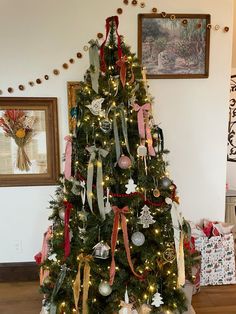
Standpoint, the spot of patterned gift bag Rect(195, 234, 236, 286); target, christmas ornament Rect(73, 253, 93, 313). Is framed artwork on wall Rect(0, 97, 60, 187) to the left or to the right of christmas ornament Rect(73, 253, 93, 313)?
right

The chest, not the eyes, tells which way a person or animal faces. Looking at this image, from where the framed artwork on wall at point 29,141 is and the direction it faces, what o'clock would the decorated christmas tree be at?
The decorated christmas tree is roughly at 11 o'clock from the framed artwork on wall.

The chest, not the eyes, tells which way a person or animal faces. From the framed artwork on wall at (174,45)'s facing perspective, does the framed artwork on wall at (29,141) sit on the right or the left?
on its right

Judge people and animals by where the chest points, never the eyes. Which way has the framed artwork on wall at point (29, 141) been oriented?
toward the camera

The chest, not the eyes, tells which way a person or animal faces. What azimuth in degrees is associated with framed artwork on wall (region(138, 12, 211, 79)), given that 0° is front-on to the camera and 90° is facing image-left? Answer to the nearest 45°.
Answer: approximately 0°

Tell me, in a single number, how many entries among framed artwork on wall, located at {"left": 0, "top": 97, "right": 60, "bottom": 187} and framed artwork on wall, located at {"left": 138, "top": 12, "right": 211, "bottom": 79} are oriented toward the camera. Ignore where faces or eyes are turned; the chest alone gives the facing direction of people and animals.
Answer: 2

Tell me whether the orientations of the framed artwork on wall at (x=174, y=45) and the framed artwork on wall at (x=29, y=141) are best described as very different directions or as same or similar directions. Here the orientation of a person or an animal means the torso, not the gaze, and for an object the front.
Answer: same or similar directions
